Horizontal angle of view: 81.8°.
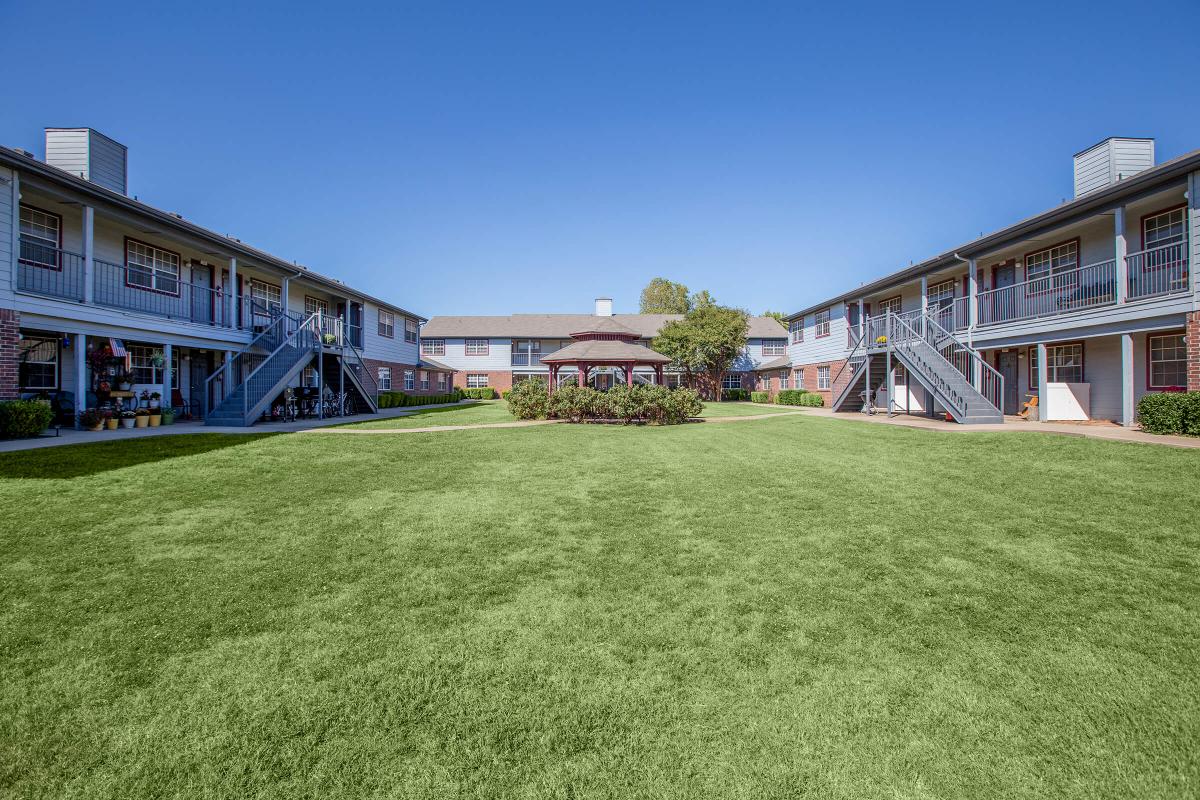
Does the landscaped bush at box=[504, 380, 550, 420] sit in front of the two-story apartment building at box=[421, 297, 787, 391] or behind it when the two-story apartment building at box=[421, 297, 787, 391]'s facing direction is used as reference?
in front

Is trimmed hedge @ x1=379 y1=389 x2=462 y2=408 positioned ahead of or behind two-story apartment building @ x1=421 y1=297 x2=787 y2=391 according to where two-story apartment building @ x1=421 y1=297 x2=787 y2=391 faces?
ahead

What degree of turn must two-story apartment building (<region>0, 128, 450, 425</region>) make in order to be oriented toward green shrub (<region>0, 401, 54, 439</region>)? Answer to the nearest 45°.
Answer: approximately 45° to its right

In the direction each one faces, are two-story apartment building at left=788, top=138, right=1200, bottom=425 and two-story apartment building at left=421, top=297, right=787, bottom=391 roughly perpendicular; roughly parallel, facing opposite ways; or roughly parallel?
roughly perpendicular

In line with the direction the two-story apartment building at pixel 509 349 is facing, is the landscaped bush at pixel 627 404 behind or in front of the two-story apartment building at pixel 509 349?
in front

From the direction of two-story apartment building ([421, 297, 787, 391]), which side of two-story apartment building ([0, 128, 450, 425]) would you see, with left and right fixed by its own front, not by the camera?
left

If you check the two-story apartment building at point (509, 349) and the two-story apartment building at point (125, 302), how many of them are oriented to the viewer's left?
0

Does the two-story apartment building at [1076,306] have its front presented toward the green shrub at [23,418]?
yes

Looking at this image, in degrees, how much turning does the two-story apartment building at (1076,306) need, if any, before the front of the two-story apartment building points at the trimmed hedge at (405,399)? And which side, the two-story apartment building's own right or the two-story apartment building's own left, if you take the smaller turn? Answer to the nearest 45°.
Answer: approximately 45° to the two-story apartment building's own right

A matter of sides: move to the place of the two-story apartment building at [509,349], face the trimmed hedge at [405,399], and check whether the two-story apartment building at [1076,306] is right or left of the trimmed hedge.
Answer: left

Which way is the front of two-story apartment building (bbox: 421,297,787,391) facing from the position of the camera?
facing the viewer

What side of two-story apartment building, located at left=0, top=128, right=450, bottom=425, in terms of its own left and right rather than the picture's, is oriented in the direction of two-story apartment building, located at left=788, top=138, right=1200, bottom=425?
front

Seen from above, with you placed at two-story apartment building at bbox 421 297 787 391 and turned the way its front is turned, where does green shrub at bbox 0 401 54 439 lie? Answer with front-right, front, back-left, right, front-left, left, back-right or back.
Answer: front

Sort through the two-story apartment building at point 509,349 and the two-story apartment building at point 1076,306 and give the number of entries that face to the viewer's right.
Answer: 0
